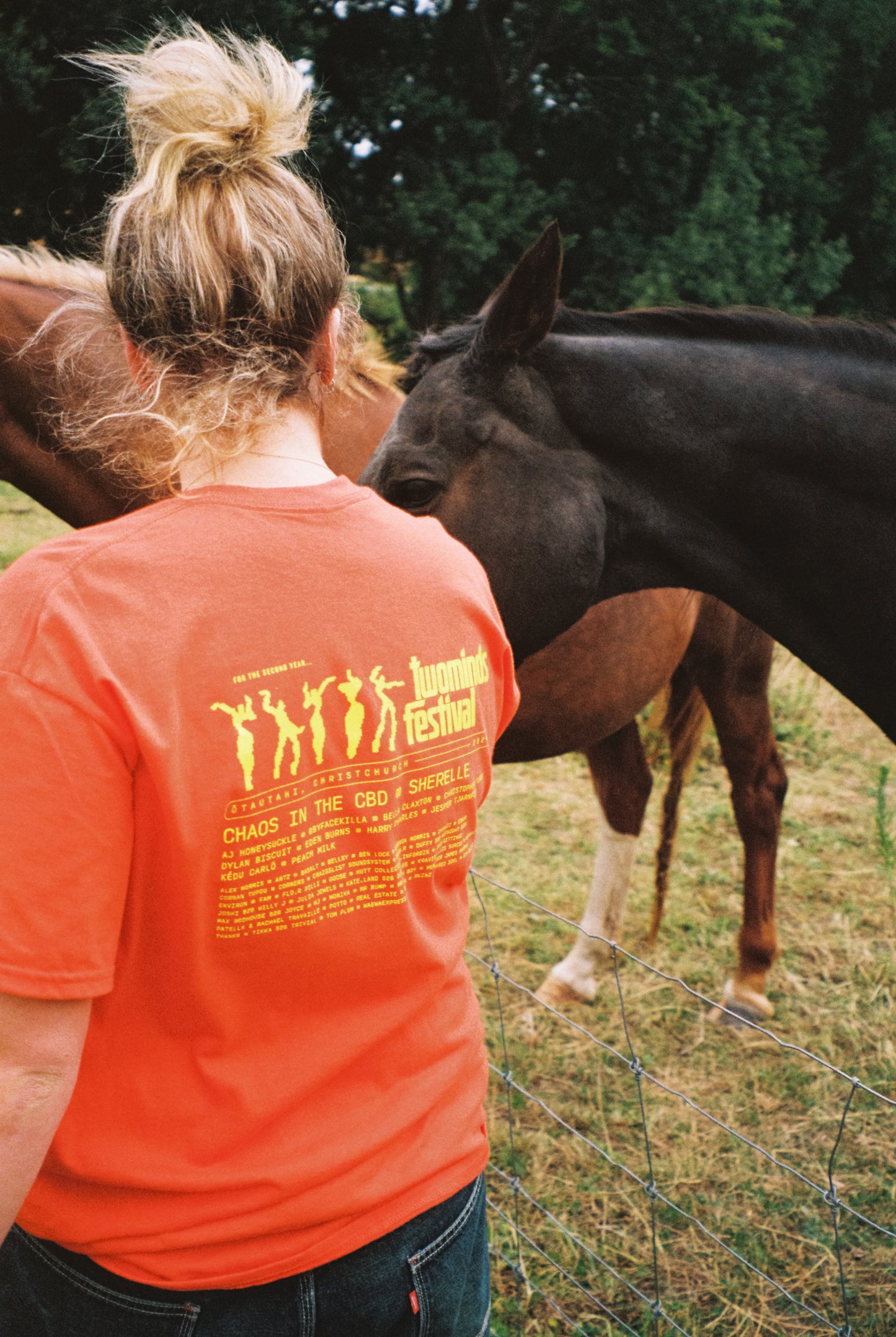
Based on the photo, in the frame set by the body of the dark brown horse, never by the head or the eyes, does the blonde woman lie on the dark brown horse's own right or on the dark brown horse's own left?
on the dark brown horse's own left

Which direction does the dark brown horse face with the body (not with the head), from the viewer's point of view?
to the viewer's left

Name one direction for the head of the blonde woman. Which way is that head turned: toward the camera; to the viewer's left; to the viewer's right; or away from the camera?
away from the camera

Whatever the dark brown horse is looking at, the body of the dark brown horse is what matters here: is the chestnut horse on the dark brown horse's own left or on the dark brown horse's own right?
on the dark brown horse's own right
